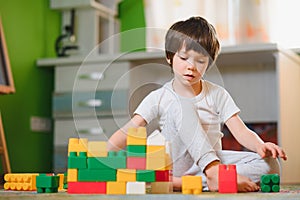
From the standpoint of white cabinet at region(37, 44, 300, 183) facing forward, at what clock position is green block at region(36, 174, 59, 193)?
The green block is roughly at 1 o'clock from the white cabinet.

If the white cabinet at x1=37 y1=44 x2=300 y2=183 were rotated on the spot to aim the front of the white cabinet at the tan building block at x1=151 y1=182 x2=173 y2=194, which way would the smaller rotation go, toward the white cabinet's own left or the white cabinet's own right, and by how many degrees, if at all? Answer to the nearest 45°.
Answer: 0° — it already faces it

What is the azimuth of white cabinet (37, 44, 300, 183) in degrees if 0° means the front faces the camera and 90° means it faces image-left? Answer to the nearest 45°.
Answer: approximately 0°

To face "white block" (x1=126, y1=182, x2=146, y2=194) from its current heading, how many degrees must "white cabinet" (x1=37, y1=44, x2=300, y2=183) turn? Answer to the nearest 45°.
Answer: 0° — it already faces it

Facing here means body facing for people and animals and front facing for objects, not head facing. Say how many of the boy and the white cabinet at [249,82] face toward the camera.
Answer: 2
